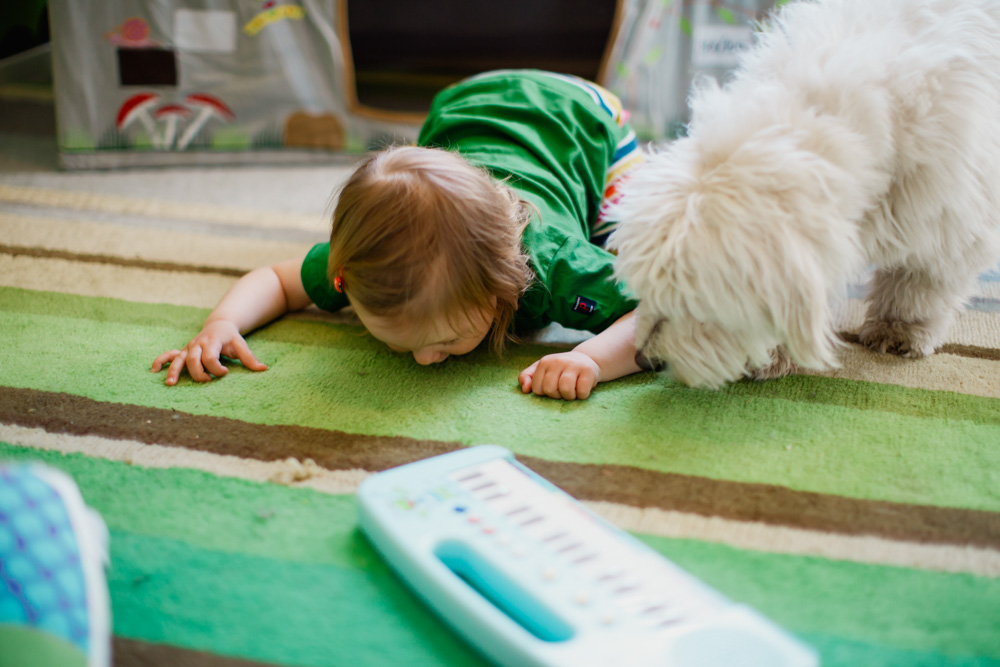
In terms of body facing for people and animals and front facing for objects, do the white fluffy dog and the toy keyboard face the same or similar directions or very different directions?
very different directions

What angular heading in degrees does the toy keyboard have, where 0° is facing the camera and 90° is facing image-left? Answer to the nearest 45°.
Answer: approximately 225°

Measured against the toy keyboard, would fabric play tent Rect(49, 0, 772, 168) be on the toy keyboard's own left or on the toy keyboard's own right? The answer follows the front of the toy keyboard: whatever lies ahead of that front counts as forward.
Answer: on the toy keyboard's own left
